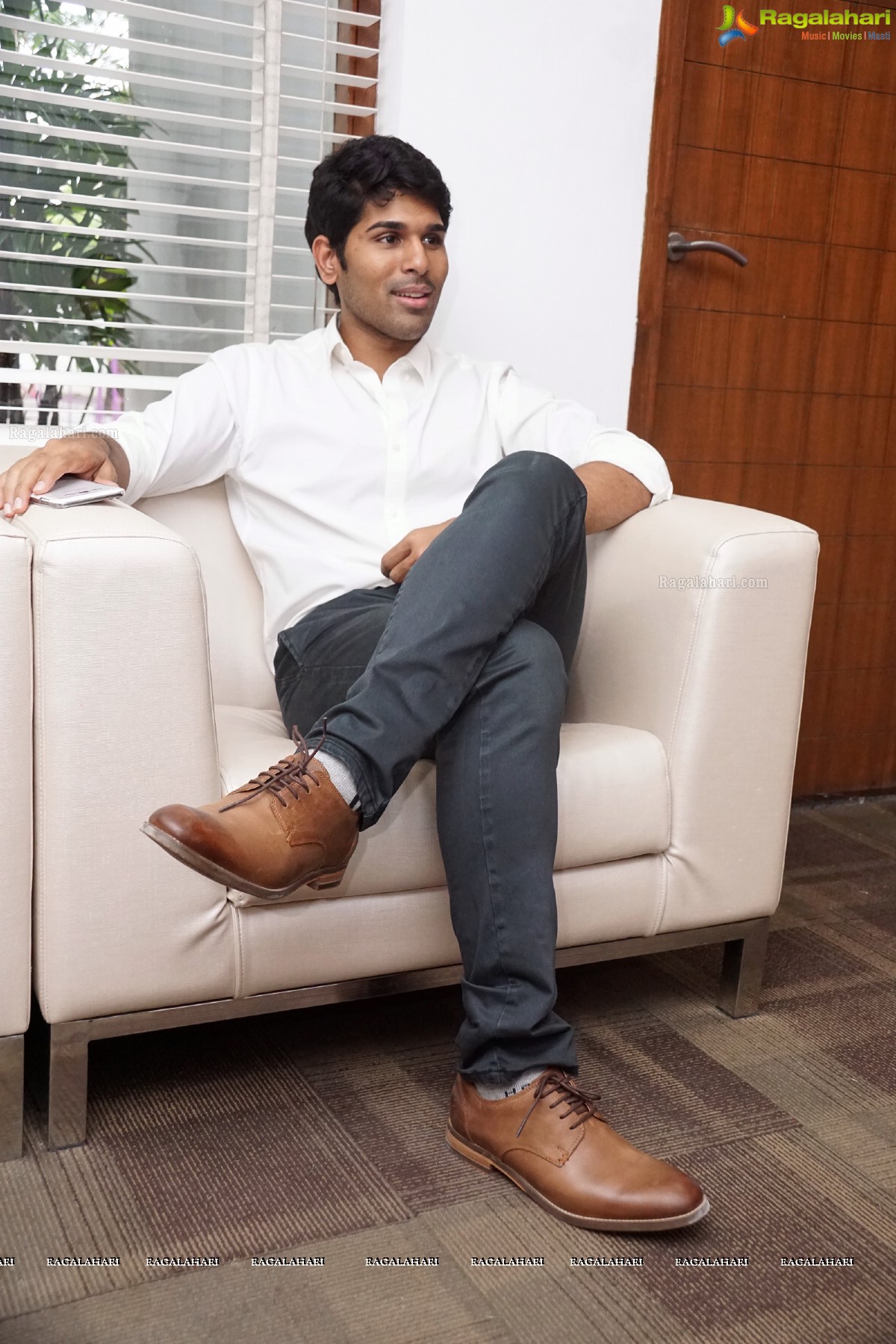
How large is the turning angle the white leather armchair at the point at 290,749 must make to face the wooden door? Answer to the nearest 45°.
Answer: approximately 90° to its left

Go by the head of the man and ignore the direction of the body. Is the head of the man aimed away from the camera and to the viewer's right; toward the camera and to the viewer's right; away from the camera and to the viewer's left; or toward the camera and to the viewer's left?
toward the camera and to the viewer's right

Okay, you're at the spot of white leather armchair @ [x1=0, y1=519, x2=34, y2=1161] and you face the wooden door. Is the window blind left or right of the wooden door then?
left

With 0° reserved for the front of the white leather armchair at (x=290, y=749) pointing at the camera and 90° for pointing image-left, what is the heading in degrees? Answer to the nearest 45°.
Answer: approximately 315°

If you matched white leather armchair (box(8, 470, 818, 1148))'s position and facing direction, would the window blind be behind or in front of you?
behind
